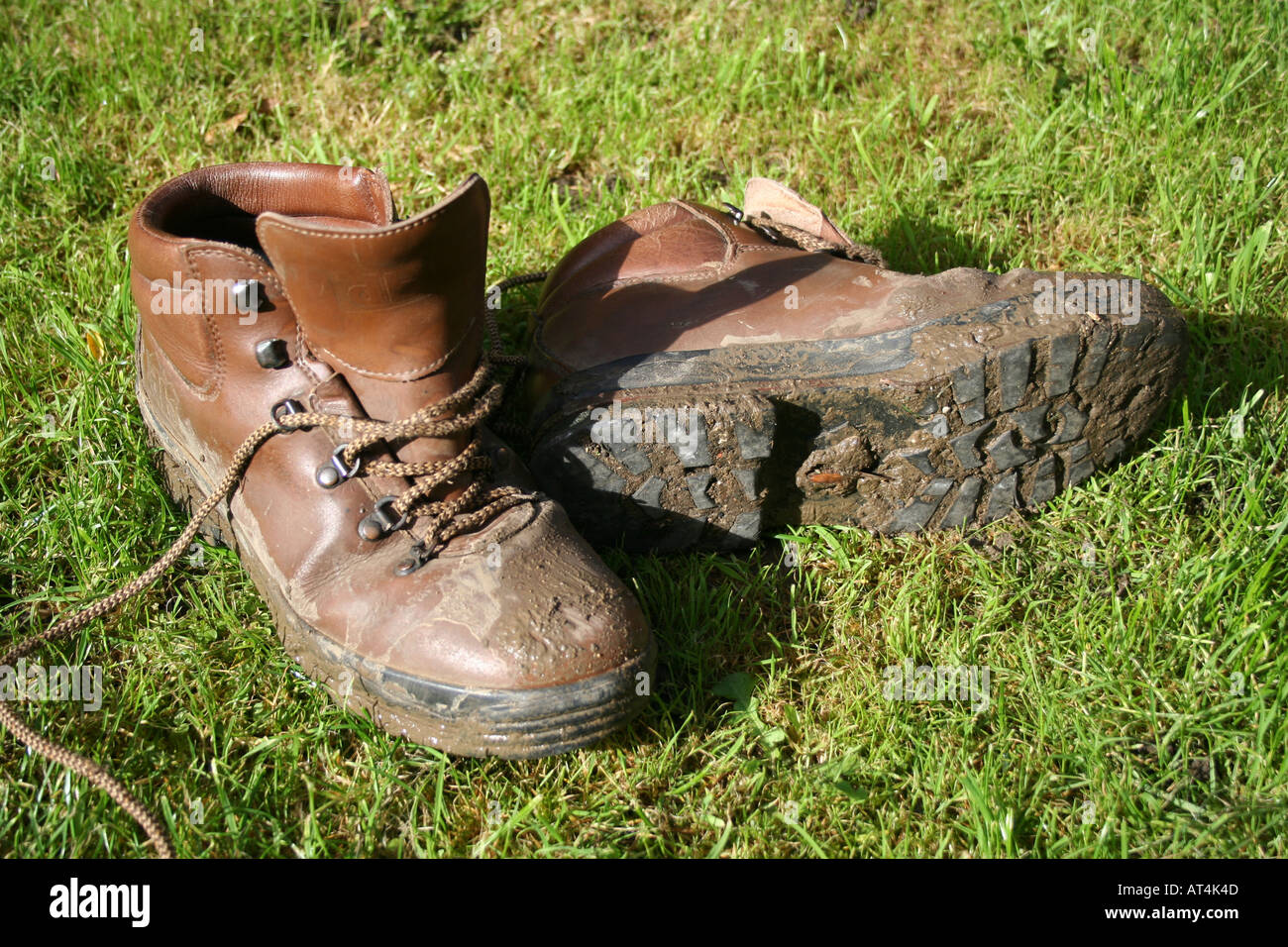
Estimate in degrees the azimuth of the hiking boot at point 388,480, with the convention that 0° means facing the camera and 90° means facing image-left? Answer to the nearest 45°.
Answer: approximately 315°
